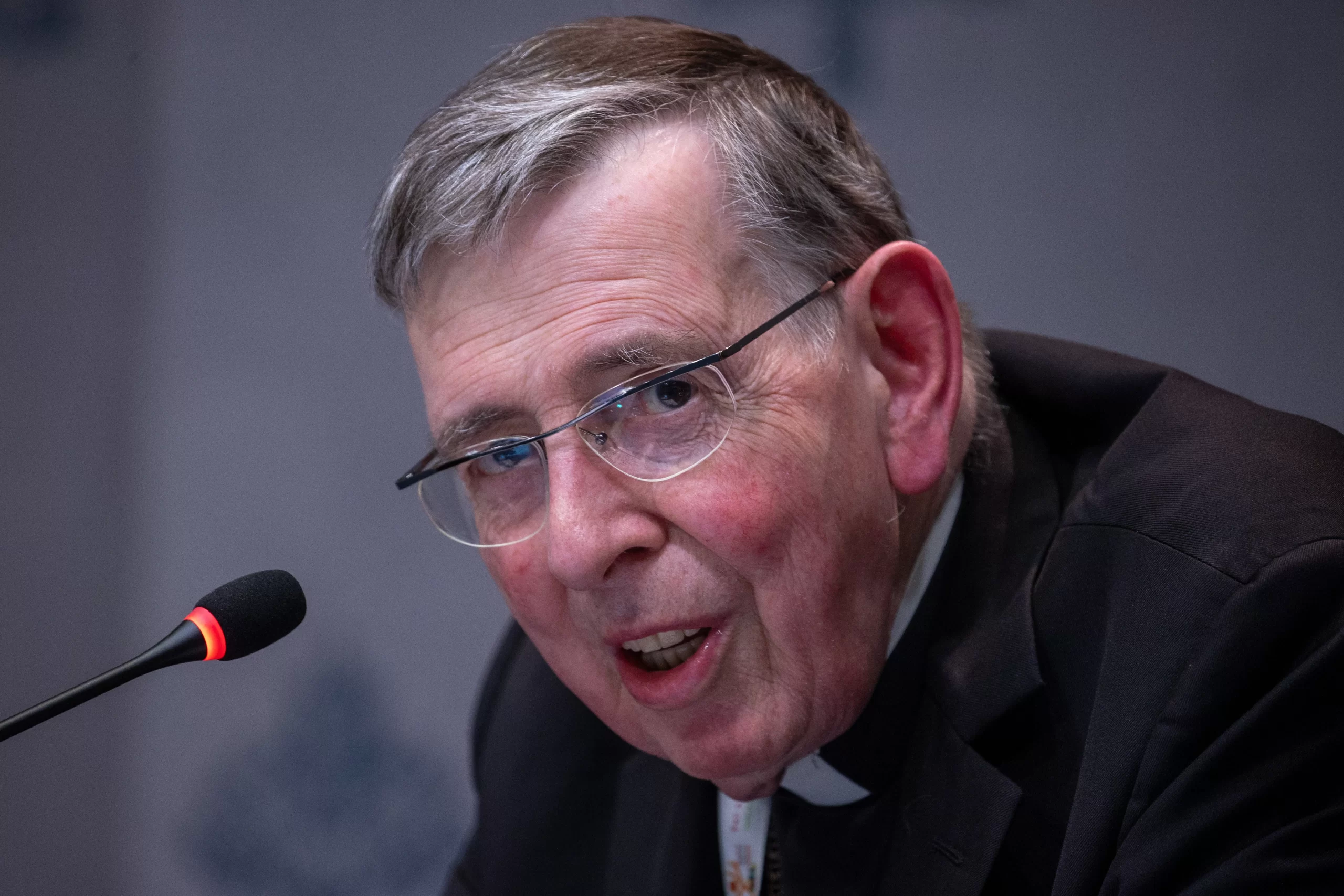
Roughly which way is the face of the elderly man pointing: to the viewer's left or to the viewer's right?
to the viewer's left

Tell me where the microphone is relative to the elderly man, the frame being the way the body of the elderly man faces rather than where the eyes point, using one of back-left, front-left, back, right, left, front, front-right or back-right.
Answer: front
